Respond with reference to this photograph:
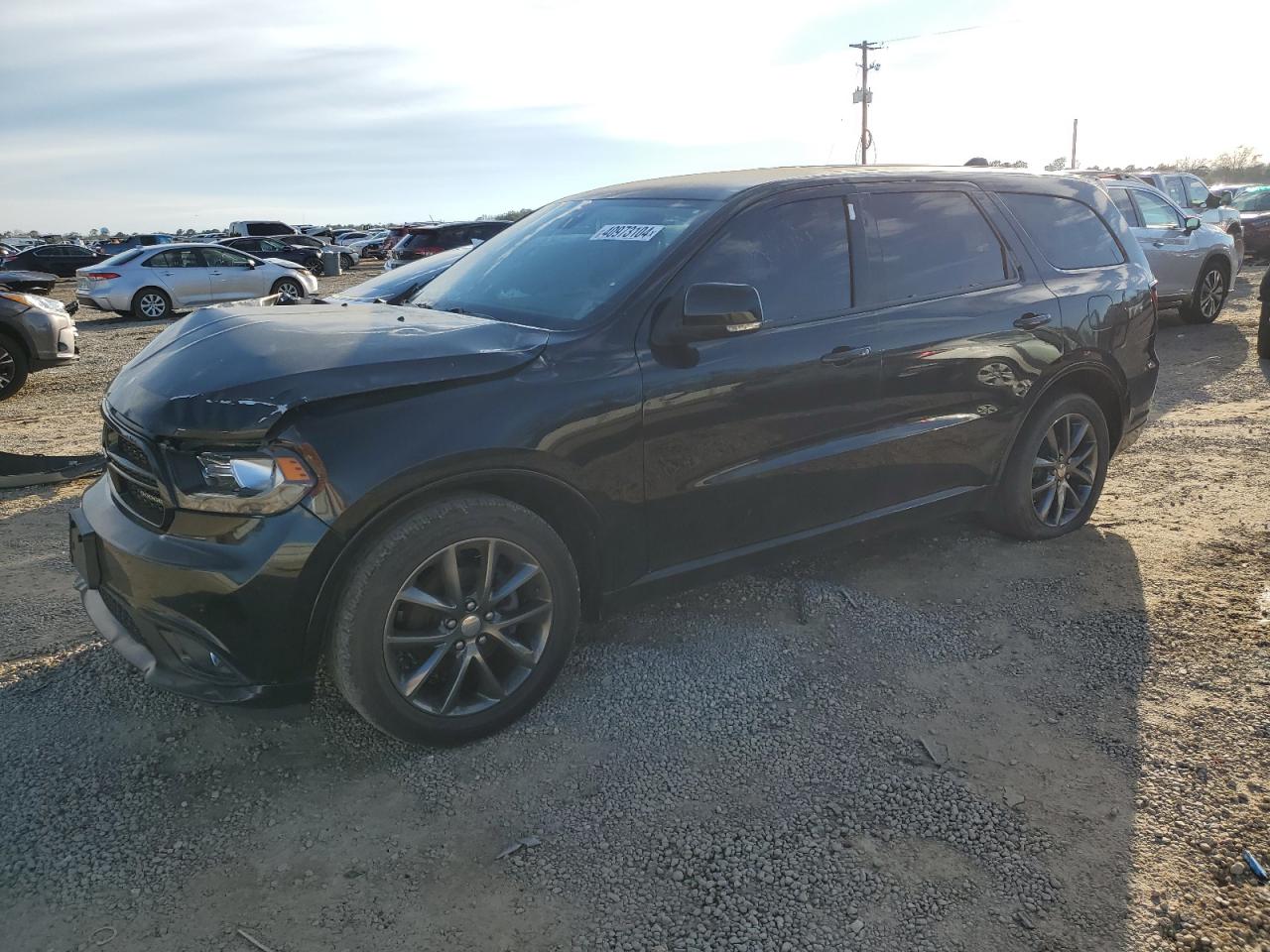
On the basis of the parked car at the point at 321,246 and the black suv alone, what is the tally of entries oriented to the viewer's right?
1

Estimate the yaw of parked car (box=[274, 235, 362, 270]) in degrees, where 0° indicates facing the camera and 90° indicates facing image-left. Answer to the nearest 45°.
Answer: approximately 270°

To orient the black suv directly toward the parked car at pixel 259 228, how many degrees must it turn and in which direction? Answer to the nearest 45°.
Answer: approximately 135° to its right

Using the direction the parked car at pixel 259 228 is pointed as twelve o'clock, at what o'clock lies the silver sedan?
The silver sedan is roughly at 3 o'clock from the parked car.

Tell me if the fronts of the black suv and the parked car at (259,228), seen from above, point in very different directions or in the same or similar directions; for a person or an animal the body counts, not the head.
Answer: very different directions

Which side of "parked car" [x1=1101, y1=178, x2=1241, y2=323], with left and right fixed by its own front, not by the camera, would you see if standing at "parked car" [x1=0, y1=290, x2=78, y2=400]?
back

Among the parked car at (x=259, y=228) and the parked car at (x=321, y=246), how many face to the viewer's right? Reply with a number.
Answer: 2

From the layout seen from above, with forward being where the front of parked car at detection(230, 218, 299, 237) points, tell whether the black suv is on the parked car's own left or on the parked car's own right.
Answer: on the parked car's own right

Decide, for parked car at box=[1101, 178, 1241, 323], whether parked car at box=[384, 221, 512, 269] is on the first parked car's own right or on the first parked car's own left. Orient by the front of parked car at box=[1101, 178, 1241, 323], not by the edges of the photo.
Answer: on the first parked car's own left

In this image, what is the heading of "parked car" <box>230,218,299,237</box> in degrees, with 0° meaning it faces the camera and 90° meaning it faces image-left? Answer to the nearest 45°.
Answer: approximately 270°

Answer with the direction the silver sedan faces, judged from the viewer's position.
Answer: facing away from the viewer and to the right of the viewer

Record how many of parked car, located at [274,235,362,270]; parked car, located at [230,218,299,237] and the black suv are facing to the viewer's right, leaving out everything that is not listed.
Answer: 2
